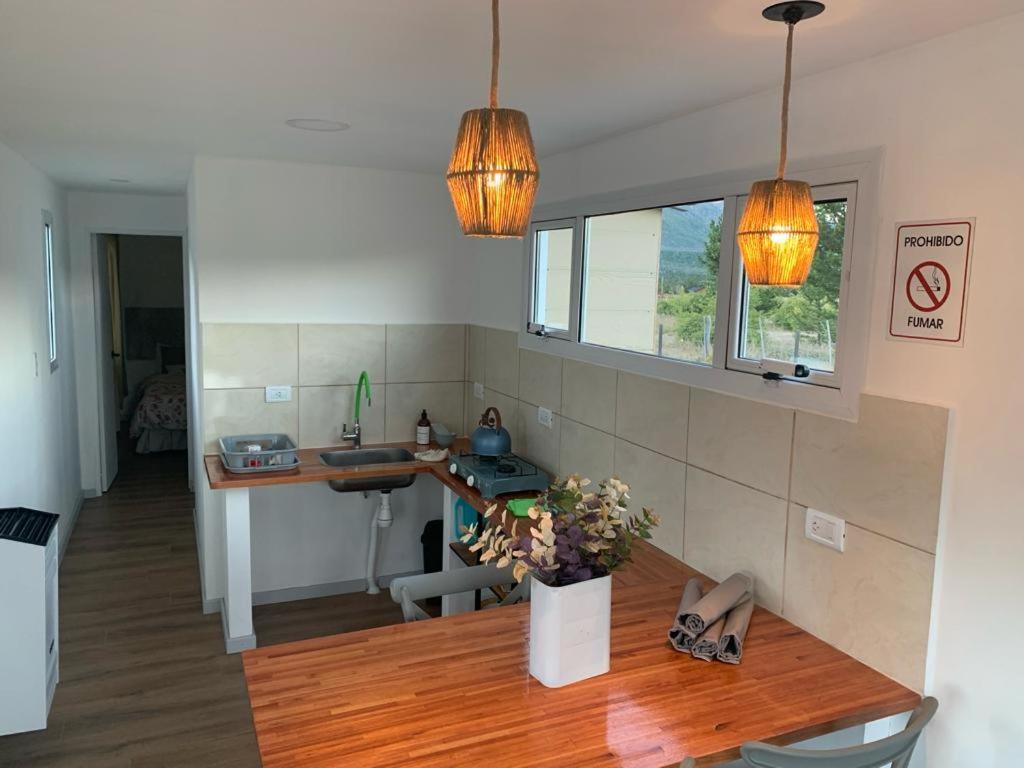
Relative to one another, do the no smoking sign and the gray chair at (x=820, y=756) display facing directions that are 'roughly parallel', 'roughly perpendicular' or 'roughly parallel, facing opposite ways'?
roughly perpendicular

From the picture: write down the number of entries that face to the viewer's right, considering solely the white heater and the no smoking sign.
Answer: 1

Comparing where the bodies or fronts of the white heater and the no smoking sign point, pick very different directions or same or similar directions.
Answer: very different directions

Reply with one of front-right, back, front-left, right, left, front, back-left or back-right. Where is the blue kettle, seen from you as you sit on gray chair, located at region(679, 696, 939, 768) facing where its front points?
front

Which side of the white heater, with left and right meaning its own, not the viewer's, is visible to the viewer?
right

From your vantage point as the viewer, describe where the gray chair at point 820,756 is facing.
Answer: facing away from the viewer and to the left of the viewer

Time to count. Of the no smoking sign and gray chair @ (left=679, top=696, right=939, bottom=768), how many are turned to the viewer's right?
0

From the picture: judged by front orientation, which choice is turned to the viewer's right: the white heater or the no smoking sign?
the white heater

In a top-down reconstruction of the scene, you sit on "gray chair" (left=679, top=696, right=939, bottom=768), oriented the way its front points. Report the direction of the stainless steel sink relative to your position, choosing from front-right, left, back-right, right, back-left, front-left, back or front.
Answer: front

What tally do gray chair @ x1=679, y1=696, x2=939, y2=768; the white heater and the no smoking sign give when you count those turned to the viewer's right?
1

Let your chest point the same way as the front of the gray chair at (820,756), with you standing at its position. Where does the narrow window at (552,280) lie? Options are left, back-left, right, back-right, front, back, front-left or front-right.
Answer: front

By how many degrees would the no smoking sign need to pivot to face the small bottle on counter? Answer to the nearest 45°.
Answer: approximately 90° to its right

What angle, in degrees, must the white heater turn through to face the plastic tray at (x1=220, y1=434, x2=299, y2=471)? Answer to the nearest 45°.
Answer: approximately 45° to its left

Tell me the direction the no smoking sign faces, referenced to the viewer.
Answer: facing the viewer and to the left of the viewer

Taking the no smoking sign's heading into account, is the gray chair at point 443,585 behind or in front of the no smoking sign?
in front
